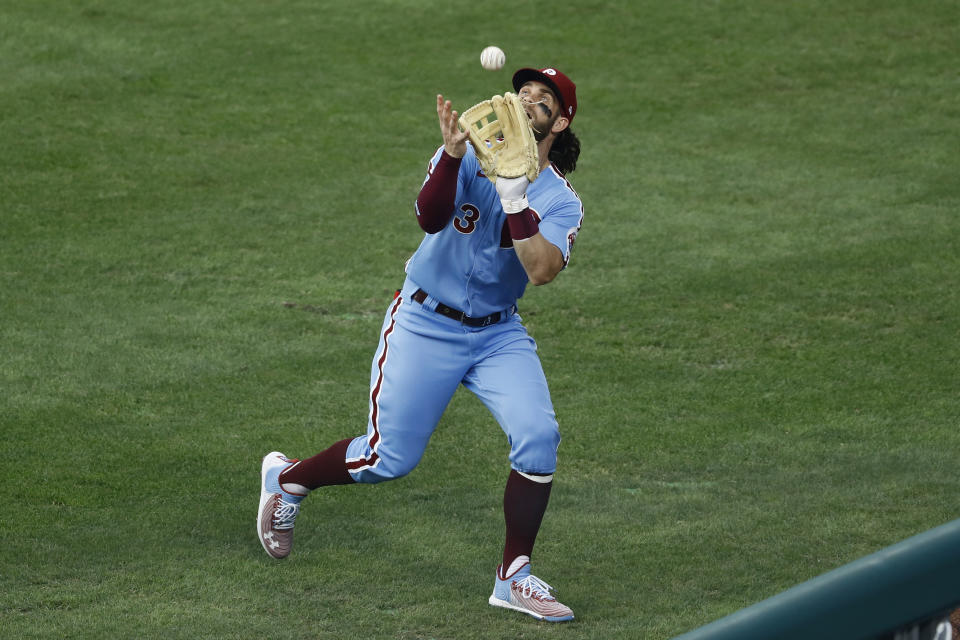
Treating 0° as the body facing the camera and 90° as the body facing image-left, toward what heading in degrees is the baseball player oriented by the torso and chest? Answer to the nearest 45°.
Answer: approximately 0°

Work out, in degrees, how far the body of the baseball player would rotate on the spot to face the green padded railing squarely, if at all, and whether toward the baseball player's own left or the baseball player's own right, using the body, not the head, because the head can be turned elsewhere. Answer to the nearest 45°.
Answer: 0° — they already face it
